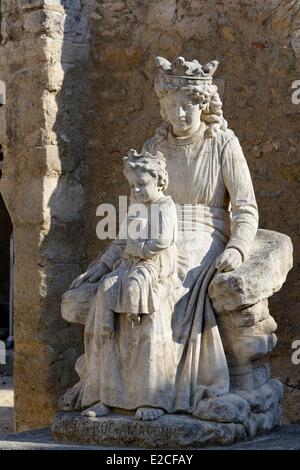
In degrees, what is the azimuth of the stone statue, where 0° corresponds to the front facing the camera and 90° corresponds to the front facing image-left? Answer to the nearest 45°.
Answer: approximately 45°
